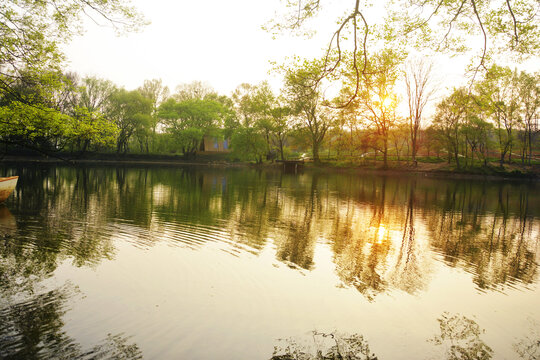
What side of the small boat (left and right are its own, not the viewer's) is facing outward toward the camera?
right

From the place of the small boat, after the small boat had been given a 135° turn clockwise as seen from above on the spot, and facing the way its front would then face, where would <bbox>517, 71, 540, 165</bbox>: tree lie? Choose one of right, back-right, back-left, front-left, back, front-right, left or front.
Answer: back-left

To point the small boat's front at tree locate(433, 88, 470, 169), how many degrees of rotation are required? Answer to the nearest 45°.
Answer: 0° — it already faces it
